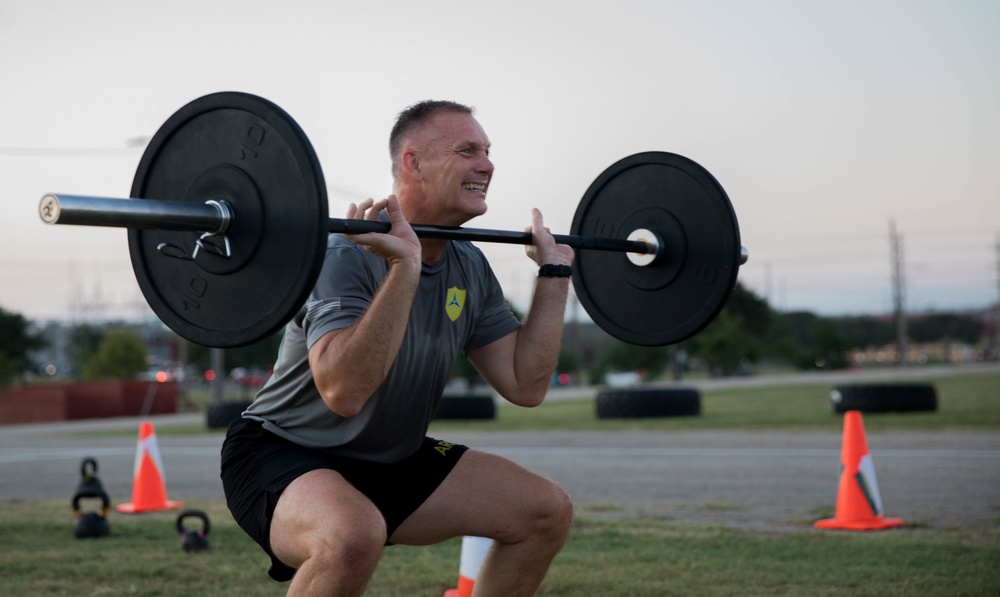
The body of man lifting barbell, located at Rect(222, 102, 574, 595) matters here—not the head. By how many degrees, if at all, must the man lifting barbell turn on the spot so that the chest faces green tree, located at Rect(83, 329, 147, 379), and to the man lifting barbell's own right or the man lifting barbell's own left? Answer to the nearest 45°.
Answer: approximately 135° to the man lifting barbell's own left

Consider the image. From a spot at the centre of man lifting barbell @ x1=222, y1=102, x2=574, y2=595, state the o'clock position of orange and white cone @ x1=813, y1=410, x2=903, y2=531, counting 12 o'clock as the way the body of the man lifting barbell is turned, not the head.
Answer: The orange and white cone is roughly at 9 o'clock from the man lifting barbell.

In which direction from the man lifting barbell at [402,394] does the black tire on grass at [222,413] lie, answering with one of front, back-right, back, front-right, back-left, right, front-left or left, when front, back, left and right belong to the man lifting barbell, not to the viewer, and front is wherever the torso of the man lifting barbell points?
back-left

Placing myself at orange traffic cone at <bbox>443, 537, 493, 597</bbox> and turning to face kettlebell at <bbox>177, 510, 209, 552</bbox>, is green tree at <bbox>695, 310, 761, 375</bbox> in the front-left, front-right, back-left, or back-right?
front-right

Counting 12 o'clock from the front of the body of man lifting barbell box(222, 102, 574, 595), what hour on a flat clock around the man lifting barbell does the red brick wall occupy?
The red brick wall is roughly at 7 o'clock from the man lifting barbell.

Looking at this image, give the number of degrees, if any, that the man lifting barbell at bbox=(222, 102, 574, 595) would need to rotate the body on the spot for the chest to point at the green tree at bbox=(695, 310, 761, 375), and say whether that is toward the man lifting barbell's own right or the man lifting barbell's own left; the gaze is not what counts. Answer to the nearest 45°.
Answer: approximately 135° to the man lifting barbell's own left

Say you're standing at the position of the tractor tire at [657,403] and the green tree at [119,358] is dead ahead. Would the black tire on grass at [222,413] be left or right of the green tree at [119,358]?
left

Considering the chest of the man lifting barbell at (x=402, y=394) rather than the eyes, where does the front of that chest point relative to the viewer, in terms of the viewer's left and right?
facing the viewer and to the right of the viewer

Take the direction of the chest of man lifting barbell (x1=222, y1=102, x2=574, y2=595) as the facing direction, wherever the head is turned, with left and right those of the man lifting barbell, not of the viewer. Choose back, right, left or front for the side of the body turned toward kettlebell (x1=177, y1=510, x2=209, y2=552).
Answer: back

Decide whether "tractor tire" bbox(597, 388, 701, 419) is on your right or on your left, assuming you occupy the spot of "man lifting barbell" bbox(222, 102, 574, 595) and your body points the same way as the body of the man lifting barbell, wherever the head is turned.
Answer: on your left

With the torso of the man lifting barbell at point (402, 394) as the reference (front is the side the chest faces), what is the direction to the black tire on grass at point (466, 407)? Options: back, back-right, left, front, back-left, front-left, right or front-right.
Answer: back-left

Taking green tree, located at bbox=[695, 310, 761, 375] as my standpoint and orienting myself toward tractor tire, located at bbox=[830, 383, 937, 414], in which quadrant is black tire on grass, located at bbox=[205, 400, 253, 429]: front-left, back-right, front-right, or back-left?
front-right
